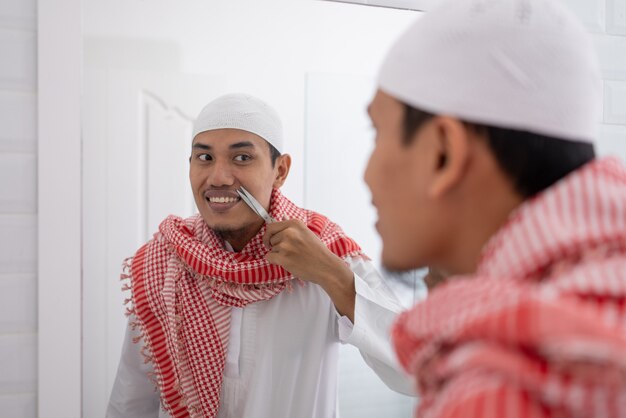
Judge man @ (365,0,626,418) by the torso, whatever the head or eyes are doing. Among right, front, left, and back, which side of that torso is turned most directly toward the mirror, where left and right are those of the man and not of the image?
front

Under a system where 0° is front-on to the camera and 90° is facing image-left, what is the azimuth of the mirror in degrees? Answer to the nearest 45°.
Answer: approximately 0°

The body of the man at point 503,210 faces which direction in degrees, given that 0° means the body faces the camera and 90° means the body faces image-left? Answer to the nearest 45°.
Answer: approximately 135°

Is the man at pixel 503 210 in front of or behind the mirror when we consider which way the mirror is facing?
in front

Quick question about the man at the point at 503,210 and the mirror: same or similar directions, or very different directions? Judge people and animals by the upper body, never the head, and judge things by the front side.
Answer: very different directions

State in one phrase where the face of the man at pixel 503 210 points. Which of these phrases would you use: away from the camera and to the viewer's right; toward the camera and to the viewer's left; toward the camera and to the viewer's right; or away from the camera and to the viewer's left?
away from the camera and to the viewer's left

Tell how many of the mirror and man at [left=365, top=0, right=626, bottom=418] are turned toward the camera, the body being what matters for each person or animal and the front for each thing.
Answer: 1
